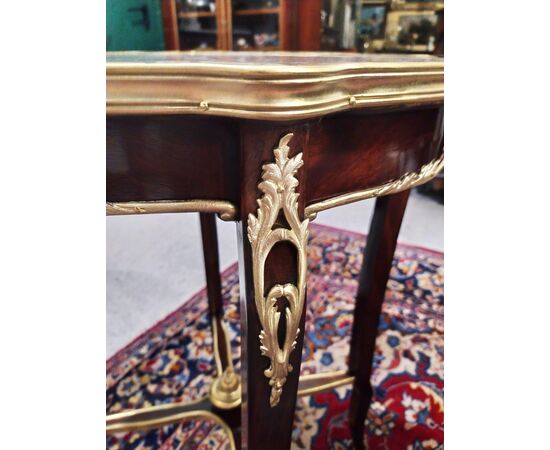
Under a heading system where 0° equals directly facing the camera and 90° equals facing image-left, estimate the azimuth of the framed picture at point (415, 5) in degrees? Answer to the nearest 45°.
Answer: approximately 0°

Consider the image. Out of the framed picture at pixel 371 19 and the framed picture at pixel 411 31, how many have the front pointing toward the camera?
2

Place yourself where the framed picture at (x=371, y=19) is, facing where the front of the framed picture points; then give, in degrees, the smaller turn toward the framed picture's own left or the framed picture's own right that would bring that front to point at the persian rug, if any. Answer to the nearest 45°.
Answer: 0° — it already faces it

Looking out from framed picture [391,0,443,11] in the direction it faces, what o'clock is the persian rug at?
The persian rug is roughly at 12 o'clock from the framed picture.

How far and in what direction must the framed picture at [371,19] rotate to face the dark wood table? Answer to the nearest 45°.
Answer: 0° — it already faces it

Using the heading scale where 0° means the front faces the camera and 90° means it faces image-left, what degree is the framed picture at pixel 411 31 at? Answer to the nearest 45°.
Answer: approximately 0°
